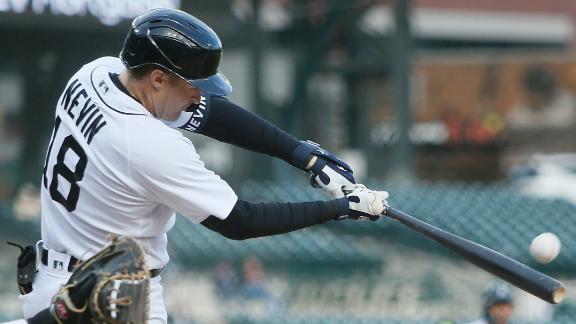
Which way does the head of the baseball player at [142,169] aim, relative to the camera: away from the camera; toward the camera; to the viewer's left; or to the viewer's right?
to the viewer's right

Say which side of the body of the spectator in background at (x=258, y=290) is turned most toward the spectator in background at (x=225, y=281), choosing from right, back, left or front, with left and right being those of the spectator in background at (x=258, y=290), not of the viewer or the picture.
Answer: right

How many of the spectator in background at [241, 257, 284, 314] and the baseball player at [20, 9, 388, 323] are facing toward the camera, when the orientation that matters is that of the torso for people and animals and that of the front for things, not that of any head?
1

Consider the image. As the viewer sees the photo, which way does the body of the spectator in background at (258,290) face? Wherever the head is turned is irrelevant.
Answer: toward the camera
